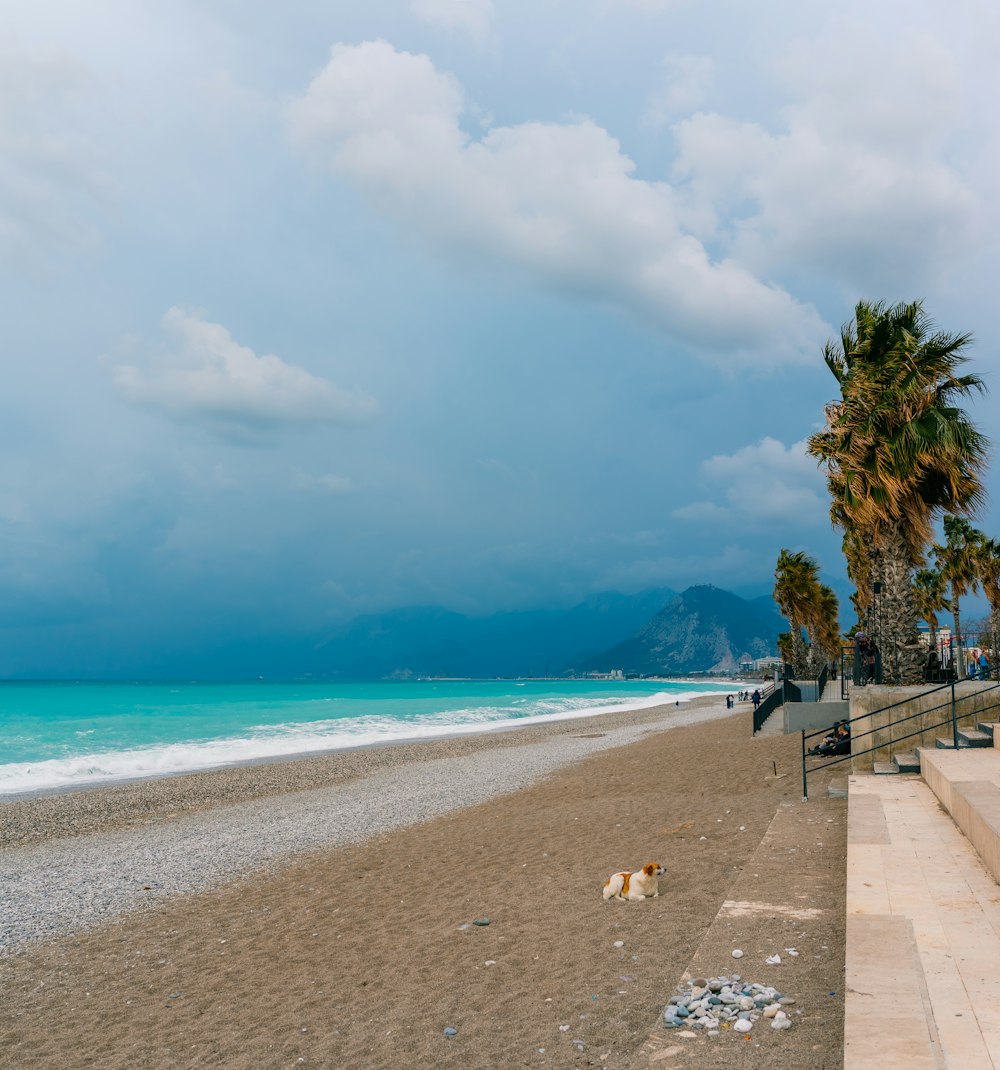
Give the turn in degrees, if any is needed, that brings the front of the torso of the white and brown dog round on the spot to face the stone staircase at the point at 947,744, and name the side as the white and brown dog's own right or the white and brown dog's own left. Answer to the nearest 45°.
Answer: approximately 45° to the white and brown dog's own left

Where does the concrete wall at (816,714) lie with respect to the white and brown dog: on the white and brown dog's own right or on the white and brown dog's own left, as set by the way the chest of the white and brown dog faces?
on the white and brown dog's own left

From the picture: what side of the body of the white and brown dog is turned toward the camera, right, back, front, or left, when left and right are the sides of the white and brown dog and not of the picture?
right

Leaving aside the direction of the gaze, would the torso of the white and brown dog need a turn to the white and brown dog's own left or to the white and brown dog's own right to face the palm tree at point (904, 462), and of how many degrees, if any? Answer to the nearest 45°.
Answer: approximately 45° to the white and brown dog's own left

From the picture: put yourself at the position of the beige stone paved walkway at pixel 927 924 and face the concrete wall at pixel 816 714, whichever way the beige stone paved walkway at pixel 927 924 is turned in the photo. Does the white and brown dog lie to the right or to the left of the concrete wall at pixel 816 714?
left

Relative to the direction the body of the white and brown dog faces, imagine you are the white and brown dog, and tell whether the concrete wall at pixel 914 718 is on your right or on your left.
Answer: on your left
